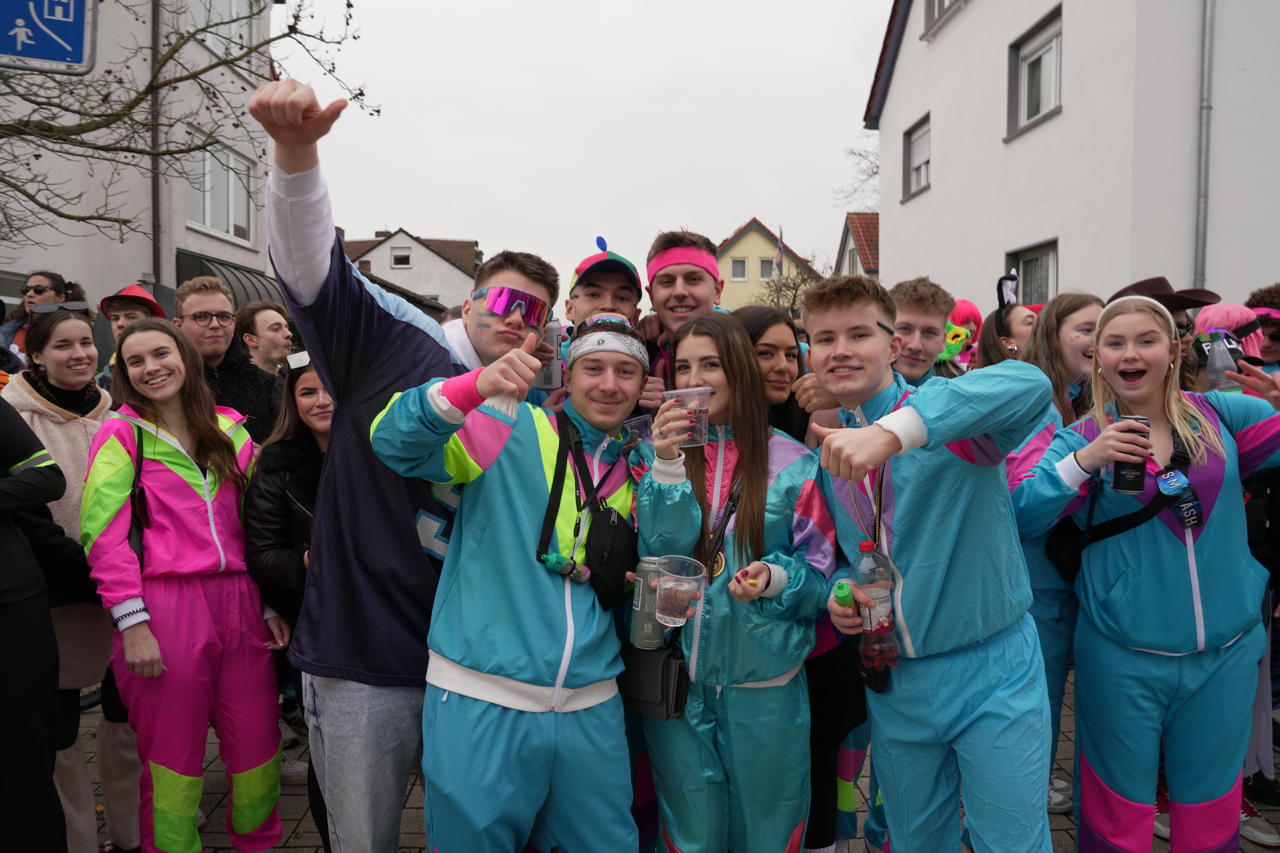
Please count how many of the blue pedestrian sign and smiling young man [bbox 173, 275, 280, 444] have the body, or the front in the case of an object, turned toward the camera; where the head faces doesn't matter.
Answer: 2

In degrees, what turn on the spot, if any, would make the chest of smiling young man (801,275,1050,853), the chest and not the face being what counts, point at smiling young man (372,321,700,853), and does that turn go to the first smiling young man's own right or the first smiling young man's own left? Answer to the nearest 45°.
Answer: approximately 45° to the first smiling young man's own right

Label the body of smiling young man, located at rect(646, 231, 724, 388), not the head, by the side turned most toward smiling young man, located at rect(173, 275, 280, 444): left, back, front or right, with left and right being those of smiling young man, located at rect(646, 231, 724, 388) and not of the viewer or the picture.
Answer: right

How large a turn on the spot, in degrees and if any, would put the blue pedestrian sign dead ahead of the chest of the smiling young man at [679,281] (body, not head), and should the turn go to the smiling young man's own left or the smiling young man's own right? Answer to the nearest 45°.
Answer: approximately 90° to the smiling young man's own right

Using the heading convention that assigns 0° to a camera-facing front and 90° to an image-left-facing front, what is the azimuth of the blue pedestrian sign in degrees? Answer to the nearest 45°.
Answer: approximately 0°
